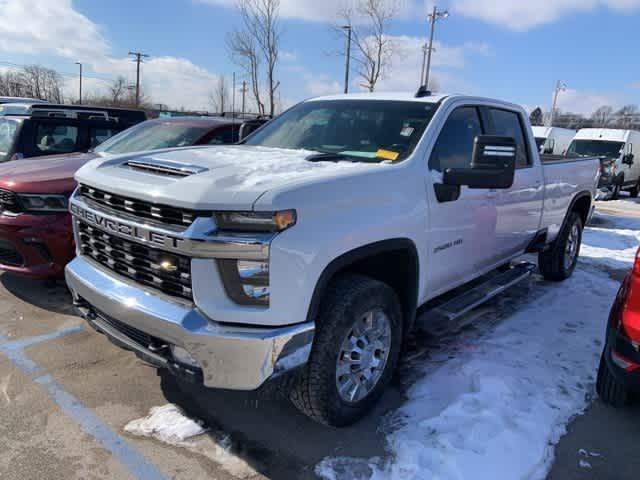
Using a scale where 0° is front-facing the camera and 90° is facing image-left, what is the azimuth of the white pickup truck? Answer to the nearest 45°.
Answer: approximately 45°

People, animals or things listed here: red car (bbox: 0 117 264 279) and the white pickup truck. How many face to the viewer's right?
0

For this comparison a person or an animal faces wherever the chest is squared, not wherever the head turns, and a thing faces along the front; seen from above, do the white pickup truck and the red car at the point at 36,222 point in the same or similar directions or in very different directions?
same or similar directions

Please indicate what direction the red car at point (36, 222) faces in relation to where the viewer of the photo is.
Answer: facing the viewer and to the left of the viewer

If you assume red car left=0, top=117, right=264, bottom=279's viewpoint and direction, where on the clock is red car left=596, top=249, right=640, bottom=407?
red car left=596, top=249, right=640, bottom=407 is roughly at 9 o'clock from red car left=0, top=117, right=264, bottom=279.

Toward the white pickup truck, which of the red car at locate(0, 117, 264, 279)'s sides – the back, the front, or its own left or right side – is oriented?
left

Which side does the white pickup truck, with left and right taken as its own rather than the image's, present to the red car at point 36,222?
right

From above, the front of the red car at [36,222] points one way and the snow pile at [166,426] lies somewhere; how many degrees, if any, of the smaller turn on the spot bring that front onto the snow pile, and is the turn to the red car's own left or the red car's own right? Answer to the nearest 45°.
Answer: approximately 90° to the red car's own left

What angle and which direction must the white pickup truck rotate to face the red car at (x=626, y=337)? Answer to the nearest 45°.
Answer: approximately 135° to its left
